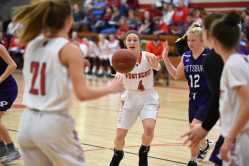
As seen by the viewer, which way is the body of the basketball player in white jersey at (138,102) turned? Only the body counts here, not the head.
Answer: toward the camera

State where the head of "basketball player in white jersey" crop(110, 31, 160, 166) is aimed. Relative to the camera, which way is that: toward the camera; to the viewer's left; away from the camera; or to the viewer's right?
toward the camera

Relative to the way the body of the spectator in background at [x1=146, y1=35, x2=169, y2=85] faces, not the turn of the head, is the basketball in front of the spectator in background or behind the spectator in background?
in front

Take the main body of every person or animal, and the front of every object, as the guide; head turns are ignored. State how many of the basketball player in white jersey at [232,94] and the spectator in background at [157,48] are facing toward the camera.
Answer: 1

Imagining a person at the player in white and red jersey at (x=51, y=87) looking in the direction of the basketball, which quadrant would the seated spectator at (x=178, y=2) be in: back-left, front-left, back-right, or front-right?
front-left

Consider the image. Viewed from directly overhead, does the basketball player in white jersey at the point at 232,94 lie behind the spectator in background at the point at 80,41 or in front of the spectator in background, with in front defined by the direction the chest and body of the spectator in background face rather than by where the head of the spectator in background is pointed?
in front

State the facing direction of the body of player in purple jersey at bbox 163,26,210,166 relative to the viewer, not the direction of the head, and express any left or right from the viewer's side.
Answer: facing the viewer and to the left of the viewer

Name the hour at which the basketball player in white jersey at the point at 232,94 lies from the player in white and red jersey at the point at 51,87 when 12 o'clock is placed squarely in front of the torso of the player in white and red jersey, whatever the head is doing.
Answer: The basketball player in white jersey is roughly at 2 o'clock from the player in white and red jersey.

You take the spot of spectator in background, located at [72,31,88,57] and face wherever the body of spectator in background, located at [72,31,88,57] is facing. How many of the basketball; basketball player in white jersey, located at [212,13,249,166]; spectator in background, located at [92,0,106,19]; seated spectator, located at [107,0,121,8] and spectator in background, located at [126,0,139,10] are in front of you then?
2

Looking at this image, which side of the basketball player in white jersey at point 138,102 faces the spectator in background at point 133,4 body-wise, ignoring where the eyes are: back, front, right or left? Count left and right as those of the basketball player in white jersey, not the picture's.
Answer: back

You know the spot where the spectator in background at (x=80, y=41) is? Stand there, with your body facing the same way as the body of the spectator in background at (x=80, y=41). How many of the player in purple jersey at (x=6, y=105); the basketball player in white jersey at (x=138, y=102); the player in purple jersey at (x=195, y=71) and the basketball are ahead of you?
4

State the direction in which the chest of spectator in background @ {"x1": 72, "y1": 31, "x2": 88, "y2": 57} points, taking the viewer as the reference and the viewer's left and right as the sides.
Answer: facing the viewer
